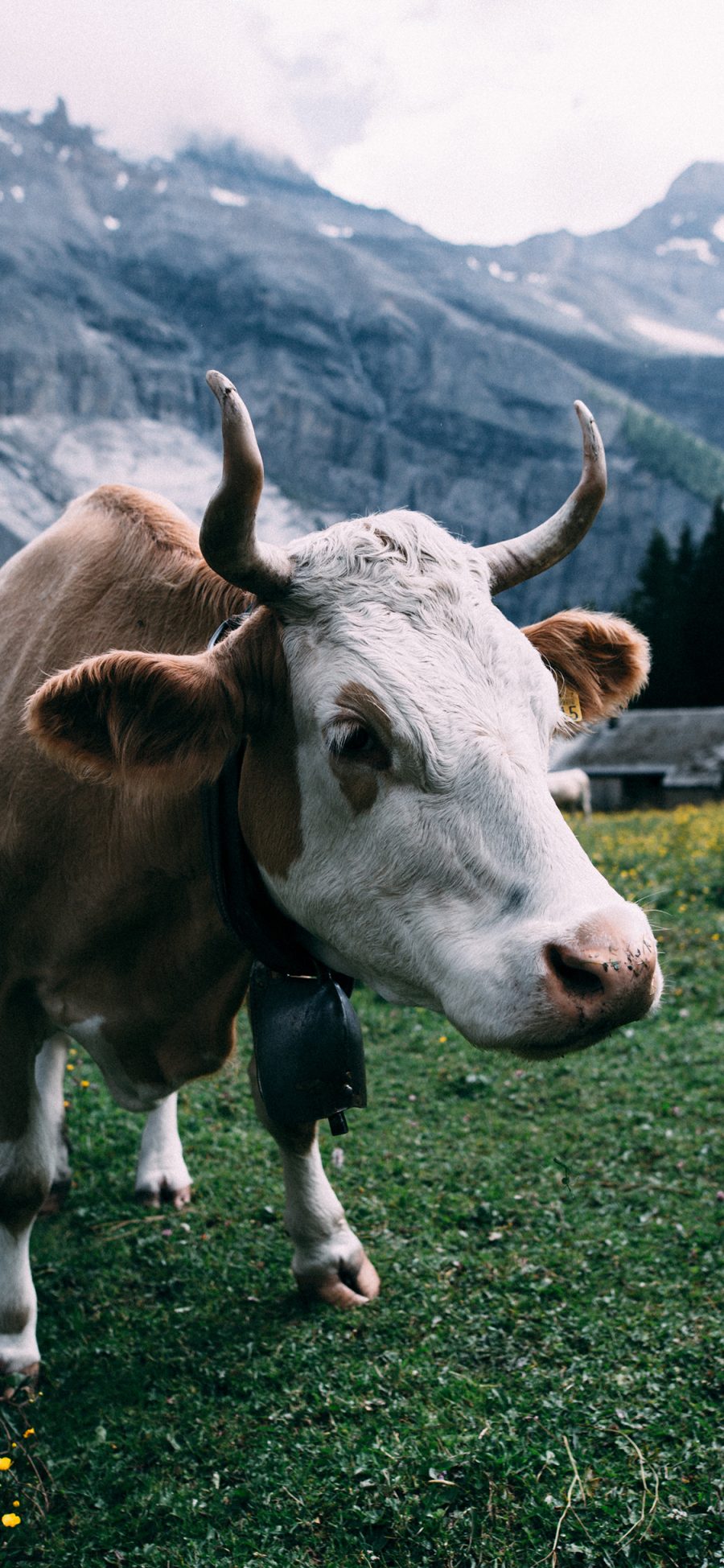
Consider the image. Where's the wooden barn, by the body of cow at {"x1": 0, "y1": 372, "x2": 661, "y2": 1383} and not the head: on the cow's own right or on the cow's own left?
on the cow's own left

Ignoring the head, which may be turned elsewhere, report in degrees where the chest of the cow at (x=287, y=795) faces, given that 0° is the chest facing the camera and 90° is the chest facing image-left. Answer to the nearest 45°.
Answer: approximately 315°

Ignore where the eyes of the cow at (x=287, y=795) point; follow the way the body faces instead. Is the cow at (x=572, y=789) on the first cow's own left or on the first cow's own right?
on the first cow's own left
